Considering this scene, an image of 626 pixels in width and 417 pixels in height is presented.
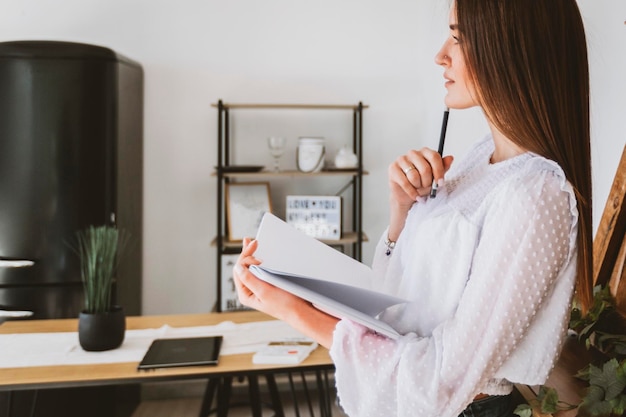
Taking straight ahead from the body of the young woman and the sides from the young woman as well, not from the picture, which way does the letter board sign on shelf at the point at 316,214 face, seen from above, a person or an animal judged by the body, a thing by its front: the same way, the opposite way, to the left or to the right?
to the left

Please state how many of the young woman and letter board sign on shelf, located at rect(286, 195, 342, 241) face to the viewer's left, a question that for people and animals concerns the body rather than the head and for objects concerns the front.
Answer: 1

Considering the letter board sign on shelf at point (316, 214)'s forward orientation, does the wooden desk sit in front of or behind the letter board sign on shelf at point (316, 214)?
in front

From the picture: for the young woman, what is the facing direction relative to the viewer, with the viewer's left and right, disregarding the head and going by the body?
facing to the left of the viewer

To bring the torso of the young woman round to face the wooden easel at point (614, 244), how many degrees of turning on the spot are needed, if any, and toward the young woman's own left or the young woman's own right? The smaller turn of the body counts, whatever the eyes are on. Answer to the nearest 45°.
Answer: approximately 135° to the young woman's own right

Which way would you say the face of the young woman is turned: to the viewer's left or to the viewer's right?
to the viewer's left

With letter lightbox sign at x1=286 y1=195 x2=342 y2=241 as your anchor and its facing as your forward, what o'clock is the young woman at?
The young woman is roughly at 12 o'clock from the letter lightbox sign.

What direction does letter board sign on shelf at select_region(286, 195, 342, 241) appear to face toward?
toward the camera

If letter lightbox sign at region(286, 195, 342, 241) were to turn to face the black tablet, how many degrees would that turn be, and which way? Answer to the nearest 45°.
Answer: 0° — it already faces it
